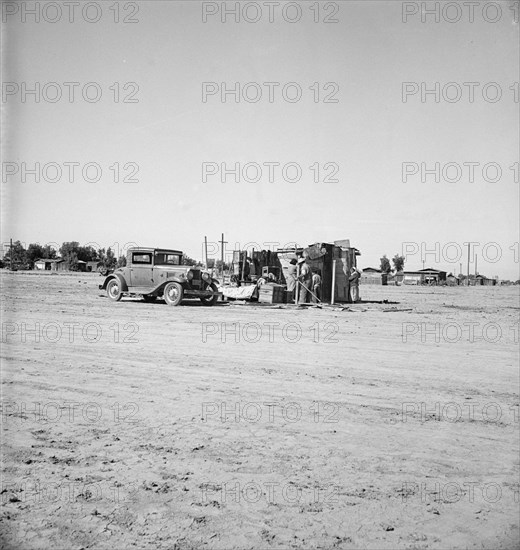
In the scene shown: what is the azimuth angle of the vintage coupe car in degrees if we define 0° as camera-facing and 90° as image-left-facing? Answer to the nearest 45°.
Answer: approximately 315°

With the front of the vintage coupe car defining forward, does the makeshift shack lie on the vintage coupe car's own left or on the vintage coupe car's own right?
on the vintage coupe car's own left

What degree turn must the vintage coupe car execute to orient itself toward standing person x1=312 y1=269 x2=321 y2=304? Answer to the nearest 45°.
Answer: approximately 45° to its left

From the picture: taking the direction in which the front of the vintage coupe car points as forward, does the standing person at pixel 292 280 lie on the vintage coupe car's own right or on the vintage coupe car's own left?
on the vintage coupe car's own left

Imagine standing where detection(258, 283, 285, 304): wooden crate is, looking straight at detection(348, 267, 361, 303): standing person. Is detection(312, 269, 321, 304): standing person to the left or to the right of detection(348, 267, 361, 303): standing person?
right

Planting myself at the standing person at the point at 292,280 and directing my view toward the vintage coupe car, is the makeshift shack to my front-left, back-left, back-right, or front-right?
back-right

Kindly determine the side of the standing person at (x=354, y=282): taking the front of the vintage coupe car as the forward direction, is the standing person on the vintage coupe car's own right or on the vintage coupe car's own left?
on the vintage coupe car's own left
